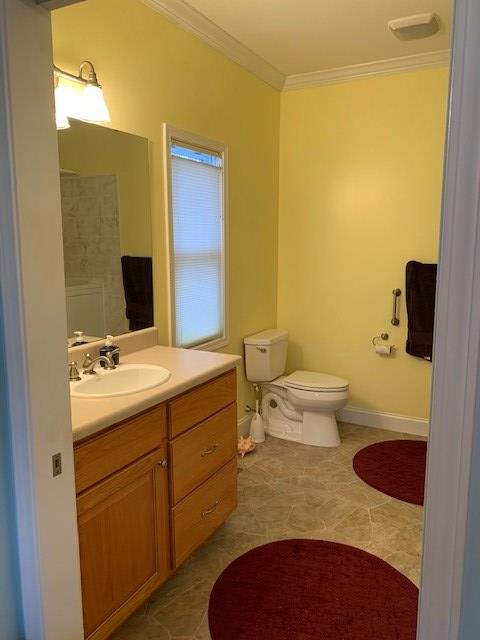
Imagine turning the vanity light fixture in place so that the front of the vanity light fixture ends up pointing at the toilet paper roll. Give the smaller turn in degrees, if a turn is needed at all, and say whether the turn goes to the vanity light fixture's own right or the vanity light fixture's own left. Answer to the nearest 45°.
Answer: approximately 90° to the vanity light fixture's own left

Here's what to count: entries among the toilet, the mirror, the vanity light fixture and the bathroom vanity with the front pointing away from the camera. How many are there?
0

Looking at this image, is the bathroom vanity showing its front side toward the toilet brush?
no

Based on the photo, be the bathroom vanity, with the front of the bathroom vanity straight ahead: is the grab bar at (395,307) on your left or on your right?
on your left

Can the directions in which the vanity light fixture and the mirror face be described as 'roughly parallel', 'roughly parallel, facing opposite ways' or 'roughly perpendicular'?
roughly parallel

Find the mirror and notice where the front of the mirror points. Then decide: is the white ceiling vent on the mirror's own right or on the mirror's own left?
on the mirror's own left

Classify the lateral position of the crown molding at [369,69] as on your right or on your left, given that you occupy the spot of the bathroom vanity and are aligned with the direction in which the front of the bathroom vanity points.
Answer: on your left

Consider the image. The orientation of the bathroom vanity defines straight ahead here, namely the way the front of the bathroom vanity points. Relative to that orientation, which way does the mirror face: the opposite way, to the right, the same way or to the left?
the same way

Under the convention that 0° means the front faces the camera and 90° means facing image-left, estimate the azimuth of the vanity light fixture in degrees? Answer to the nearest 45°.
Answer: approximately 315°

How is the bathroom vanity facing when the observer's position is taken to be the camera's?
facing the viewer and to the right of the viewer

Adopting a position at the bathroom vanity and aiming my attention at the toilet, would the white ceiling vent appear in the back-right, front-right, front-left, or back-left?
front-right

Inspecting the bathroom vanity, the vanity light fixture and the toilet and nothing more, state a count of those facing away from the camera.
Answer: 0

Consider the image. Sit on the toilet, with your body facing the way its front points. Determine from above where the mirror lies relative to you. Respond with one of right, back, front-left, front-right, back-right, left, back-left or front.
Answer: right
